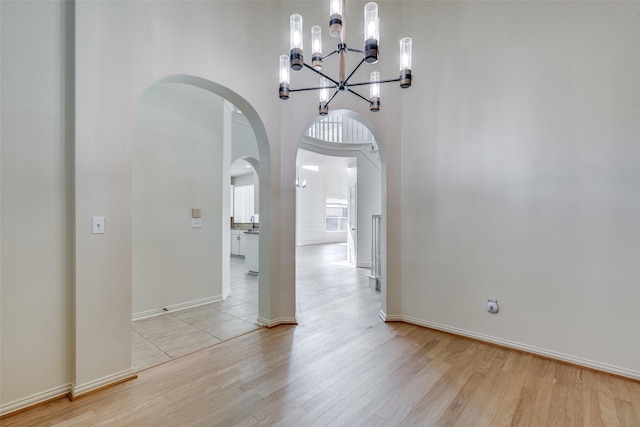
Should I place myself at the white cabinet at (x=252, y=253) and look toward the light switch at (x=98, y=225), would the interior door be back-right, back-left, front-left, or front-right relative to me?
back-left

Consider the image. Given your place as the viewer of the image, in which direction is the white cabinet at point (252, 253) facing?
facing the viewer and to the left of the viewer

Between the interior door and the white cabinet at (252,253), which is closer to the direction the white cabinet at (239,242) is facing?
the white cabinet

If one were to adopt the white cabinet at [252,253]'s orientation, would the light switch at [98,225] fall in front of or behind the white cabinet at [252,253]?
in front

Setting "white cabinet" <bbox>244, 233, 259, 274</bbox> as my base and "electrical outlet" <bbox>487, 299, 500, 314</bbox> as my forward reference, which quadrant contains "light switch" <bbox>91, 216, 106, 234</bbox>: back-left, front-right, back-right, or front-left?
front-right

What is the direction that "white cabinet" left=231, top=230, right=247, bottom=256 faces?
toward the camera

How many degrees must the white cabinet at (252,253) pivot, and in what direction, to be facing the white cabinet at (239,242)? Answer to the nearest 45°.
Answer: approximately 135° to its right

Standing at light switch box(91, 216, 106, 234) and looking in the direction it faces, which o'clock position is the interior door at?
The interior door is roughly at 8 o'clock from the light switch.

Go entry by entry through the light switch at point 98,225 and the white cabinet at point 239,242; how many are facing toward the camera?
2

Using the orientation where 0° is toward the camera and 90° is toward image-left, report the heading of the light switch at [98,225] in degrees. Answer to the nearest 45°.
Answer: approximately 0°

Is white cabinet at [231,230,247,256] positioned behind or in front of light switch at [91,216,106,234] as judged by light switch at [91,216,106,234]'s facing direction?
behind

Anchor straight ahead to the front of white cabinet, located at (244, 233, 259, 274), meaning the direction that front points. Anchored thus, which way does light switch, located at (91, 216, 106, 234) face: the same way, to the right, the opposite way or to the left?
to the left

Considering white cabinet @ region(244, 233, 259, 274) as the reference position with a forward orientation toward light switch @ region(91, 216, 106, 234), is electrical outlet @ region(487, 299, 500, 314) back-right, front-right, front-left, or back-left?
front-left

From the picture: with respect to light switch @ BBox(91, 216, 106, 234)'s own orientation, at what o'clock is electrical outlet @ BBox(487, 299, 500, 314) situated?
electrical outlet @ BBox(487, 299, 500, 314) is roughly at 10 o'clock from light switch @ BBox(91, 216, 106, 234).

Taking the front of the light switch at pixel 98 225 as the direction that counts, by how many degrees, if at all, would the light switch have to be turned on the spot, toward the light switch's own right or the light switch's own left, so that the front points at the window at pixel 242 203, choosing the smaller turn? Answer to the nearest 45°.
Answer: approximately 135° to the light switch's own left
